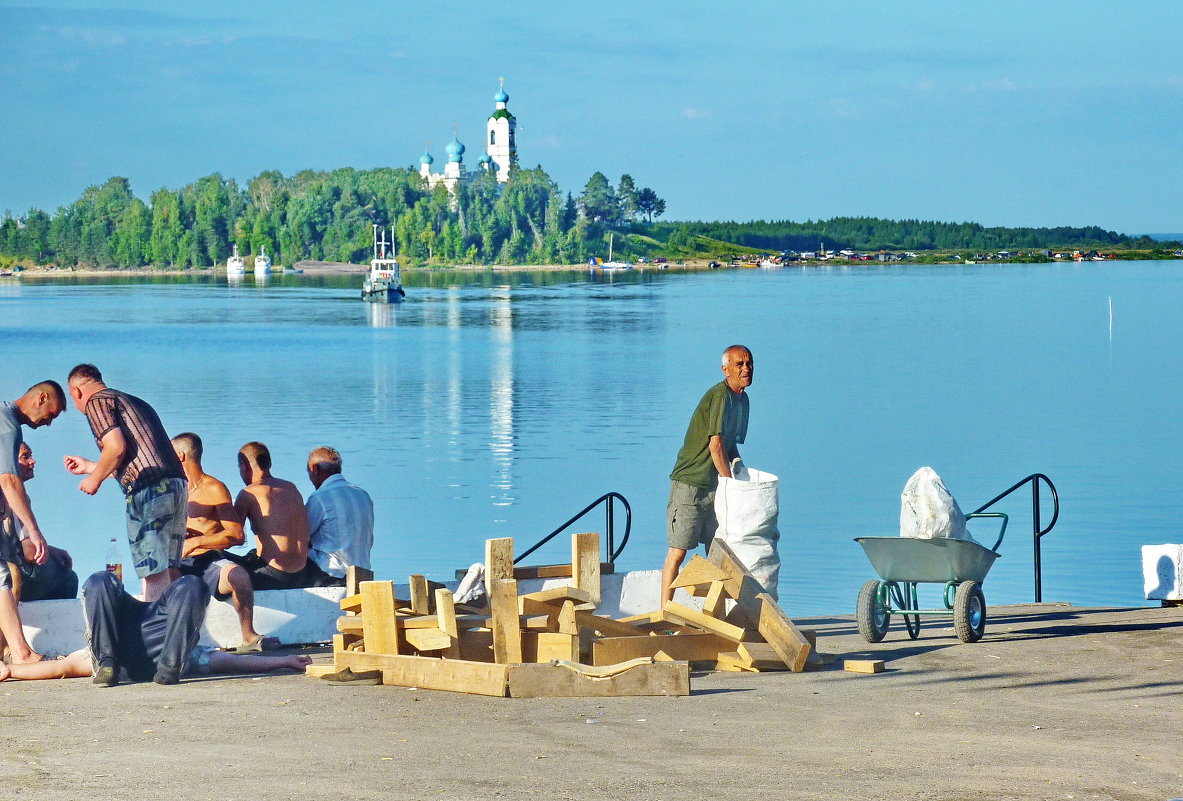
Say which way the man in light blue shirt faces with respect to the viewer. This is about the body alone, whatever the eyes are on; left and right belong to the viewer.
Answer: facing away from the viewer and to the left of the viewer

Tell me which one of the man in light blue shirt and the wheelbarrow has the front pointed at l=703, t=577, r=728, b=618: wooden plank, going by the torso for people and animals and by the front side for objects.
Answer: the wheelbarrow

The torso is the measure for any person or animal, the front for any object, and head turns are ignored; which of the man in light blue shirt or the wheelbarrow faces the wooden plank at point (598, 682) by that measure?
the wheelbarrow

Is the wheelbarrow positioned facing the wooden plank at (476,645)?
yes

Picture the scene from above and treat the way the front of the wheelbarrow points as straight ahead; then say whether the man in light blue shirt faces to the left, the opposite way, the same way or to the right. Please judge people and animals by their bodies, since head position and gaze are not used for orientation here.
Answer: to the right

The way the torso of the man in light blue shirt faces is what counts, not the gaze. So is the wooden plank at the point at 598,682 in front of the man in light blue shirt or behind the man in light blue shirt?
behind

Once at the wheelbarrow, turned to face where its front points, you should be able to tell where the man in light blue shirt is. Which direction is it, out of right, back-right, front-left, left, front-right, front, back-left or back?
front-right

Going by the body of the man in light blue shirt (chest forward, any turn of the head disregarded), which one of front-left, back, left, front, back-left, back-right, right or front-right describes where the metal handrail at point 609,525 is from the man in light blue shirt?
right

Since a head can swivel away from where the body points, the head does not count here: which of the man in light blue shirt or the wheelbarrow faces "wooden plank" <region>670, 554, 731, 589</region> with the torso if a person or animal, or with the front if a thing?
the wheelbarrow
